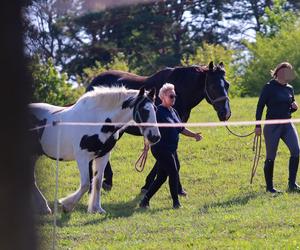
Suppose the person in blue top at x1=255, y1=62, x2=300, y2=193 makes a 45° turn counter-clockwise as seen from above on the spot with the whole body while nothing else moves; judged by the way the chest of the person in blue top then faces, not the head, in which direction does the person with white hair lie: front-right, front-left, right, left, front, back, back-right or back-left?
back-right

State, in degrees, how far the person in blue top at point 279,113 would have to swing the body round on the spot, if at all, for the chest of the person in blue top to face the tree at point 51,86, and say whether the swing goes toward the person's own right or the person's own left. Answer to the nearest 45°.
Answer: approximately 180°

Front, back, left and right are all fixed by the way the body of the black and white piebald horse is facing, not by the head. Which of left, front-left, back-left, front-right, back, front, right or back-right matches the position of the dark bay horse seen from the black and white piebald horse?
left

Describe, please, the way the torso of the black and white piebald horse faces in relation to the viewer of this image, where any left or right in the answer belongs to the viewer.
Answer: facing the viewer and to the right of the viewer

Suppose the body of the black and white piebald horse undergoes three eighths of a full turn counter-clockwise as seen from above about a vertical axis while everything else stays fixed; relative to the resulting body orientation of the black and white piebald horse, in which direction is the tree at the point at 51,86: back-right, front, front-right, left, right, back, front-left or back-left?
front

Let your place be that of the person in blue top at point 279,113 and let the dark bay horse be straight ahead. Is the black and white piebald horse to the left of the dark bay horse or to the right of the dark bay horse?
left

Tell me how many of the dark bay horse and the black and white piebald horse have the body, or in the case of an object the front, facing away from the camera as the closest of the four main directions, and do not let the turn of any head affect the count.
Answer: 0

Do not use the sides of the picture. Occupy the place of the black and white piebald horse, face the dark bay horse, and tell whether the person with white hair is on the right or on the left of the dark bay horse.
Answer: right

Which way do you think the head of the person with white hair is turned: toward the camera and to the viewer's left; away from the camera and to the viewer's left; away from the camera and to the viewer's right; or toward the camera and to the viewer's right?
toward the camera and to the viewer's right

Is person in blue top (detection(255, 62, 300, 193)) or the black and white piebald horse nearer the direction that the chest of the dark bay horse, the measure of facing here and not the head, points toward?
the person in blue top

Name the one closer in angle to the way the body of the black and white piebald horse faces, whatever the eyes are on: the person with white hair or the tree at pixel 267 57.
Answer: the person with white hair

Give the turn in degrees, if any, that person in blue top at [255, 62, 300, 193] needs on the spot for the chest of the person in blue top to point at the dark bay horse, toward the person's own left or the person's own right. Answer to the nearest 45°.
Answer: approximately 135° to the person's own right

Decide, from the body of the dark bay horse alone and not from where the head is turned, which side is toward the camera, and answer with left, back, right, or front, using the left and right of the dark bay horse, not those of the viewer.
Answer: right

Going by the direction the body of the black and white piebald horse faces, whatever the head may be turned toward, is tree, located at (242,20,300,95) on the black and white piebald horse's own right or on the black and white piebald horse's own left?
on the black and white piebald horse's own left
